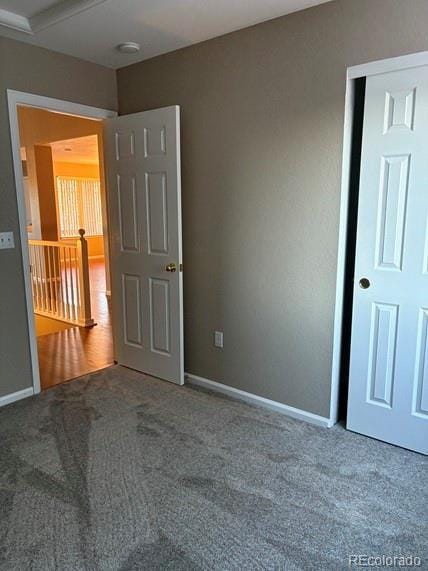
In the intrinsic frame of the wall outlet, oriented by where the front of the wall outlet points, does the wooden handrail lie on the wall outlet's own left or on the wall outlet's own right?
on the wall outlet's own right

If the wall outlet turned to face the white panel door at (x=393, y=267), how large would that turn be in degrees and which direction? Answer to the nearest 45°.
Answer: approximately 90° to its left

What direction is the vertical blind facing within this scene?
toward the camera

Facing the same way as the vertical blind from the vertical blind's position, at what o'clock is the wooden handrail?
The wooden handrail is roughly at 12 o'clock from the vertical blind.

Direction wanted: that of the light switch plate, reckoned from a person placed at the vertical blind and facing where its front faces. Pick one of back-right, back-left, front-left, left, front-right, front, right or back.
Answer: front

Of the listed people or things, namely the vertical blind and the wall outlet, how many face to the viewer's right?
0

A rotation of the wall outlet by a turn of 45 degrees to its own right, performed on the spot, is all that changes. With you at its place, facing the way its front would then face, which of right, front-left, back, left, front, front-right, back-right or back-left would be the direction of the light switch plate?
front

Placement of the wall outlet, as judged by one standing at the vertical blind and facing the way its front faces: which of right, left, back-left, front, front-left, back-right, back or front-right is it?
front

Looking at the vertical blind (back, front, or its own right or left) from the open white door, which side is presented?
front

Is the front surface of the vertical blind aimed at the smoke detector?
yes

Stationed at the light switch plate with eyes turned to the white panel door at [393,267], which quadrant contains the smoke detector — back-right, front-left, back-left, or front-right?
front-left

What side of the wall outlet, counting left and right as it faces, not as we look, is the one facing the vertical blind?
right

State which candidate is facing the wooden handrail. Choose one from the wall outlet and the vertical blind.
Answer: the vertical blind
